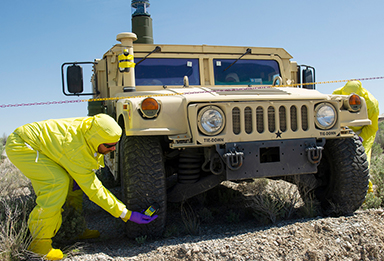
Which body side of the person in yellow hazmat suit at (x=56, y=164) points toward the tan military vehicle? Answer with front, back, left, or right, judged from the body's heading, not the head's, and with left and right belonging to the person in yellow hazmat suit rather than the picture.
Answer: front

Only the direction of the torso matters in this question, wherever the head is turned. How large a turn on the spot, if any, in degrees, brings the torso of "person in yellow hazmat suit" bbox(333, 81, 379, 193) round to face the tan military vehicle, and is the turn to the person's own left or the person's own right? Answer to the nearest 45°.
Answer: approximately 45° to the person's own left

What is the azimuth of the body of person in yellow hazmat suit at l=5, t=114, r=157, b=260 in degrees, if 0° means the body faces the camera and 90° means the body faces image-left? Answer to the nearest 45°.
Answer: approximately 270°

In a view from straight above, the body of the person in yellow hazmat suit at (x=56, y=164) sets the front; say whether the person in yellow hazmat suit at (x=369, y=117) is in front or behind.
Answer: in front

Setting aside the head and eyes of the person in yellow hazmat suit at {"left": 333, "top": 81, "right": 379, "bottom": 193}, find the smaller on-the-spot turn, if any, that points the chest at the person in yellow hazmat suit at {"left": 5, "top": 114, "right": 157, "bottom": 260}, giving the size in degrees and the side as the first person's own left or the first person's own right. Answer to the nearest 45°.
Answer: approximately 45° to the first person's own left

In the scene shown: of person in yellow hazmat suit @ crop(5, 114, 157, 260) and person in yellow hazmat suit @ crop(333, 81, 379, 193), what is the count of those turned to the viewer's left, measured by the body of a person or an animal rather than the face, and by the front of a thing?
1

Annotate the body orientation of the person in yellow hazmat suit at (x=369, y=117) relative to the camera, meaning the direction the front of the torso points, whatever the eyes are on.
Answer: to the viewer's left

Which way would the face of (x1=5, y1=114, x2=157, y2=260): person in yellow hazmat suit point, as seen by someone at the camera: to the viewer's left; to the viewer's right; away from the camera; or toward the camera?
to the viewer's right
